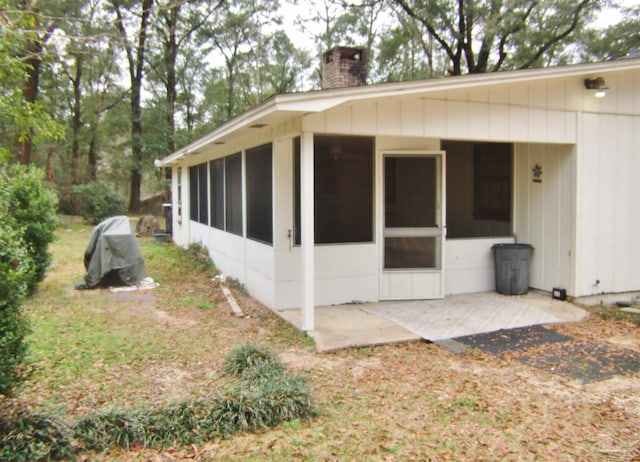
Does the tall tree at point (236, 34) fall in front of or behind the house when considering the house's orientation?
behind

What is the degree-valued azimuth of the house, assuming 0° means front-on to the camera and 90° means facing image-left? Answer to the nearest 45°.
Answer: approximately 0°

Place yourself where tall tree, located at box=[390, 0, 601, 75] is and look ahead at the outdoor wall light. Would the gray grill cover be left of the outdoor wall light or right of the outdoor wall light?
right

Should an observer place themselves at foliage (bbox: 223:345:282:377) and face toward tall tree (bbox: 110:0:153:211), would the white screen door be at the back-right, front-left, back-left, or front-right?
front-right

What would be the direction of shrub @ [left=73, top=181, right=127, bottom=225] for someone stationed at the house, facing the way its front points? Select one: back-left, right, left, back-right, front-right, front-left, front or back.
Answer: back-right

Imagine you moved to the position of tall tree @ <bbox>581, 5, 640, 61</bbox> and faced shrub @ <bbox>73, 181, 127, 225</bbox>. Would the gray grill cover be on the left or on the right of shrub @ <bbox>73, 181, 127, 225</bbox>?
left

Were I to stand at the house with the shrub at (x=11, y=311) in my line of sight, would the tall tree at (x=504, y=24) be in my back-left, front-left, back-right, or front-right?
back-right

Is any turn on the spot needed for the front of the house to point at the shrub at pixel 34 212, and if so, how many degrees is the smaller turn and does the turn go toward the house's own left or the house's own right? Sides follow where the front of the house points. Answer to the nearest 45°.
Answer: approximately 90° to the house's own right

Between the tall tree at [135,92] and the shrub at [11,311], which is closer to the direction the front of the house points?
the shrub

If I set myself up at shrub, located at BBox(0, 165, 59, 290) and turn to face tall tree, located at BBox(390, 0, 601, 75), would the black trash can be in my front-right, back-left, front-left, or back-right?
front-right

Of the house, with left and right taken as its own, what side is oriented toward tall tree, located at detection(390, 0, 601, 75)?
back

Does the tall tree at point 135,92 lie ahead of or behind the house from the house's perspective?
behind
